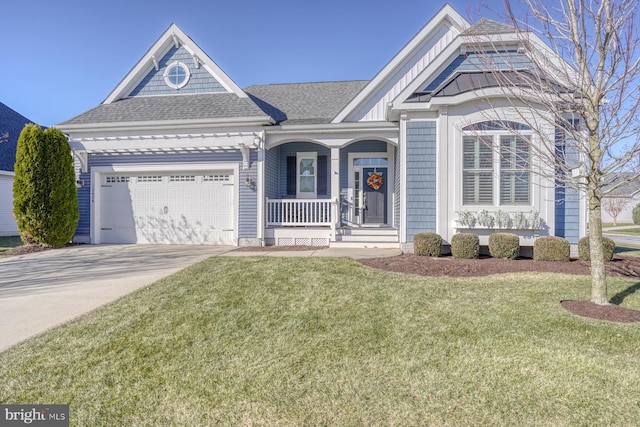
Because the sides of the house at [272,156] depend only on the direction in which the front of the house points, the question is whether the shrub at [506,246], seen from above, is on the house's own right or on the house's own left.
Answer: on the house's own left

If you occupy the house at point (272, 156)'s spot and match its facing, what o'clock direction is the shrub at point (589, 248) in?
The shrub is roughly at 10 o'clock from the house.

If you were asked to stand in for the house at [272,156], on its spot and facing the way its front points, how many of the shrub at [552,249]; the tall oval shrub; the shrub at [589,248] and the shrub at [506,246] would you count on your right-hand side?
1

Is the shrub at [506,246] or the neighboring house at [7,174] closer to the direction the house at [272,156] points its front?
the shrub

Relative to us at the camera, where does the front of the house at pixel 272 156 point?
facing the viewer

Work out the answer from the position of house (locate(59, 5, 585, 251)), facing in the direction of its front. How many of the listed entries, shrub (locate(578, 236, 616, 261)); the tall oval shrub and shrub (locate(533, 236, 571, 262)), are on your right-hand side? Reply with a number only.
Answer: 1

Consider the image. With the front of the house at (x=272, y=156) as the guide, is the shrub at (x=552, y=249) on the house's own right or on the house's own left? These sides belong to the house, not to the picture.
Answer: on the house's own left

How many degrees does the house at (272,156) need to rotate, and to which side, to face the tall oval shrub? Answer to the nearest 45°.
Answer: approximately 90° to its right

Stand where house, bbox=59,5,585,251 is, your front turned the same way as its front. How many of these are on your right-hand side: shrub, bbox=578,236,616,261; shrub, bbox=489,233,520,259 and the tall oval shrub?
1

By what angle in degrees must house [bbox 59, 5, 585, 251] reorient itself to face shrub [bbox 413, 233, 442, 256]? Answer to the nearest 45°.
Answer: approximately 45° to its left
